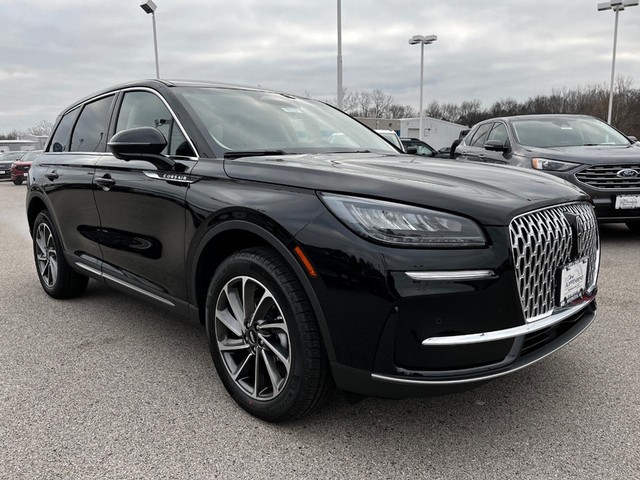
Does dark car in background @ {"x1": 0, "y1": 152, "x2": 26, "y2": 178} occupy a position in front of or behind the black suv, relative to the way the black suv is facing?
behind

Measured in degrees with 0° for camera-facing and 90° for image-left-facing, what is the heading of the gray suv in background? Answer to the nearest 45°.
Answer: approximately 315°

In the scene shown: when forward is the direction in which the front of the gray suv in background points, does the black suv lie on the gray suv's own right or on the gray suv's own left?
on the gray suv's own right

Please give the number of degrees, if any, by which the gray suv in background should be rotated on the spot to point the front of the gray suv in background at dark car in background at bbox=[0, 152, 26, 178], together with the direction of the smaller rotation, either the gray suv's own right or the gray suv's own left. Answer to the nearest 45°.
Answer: approximately 180°

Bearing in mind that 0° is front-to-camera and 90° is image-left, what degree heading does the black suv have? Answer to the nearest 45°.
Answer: approximately 315°

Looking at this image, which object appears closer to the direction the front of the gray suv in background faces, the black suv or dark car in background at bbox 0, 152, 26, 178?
the black suv

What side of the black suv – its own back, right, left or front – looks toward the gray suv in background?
left
